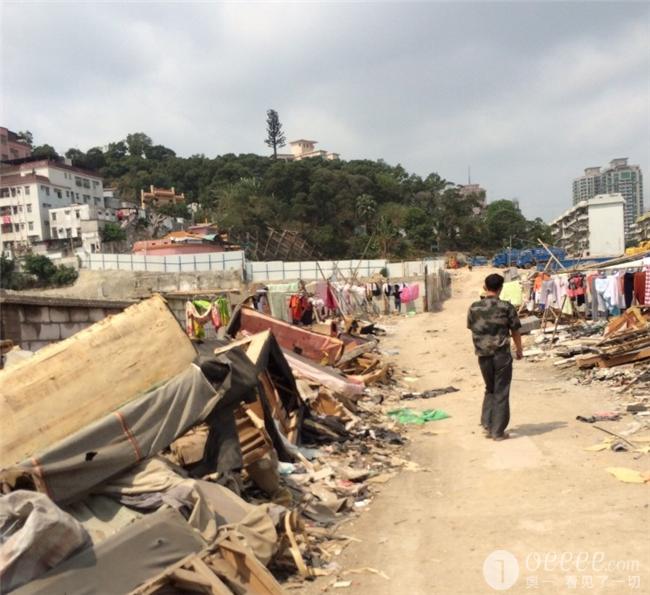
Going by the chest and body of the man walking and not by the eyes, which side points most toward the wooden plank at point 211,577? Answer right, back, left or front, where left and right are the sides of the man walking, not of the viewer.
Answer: back

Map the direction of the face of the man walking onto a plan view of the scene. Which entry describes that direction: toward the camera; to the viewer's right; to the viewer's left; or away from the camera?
away from the camera

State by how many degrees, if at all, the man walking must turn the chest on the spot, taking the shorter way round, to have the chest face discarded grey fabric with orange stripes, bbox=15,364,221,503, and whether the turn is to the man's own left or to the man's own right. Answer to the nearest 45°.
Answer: approximately 135° to the man's own left

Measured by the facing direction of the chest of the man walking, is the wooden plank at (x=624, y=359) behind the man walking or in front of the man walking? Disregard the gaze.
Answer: in front

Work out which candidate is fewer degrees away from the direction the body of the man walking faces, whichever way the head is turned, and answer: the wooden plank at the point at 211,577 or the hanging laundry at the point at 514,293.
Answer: the hanging laundry

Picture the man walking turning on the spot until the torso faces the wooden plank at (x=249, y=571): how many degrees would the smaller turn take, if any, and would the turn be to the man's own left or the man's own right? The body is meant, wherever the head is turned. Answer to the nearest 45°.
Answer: approximately 180°

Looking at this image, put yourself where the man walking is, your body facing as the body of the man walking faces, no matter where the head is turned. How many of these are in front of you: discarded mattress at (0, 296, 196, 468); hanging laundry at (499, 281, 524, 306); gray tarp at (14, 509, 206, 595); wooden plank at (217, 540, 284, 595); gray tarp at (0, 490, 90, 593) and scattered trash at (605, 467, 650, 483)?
1

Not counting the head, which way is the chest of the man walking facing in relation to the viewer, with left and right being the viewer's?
facing away from the viewer

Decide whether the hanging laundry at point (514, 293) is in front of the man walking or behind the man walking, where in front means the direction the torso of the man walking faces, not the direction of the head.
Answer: in front

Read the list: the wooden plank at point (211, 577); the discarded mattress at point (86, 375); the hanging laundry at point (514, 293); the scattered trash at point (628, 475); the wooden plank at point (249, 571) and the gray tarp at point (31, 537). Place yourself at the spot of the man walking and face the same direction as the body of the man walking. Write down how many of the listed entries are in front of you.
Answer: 1

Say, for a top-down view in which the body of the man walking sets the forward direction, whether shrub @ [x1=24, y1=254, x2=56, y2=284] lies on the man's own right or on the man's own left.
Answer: on the man's own left
